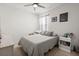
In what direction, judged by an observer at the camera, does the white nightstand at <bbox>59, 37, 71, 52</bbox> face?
facing the viewer and to the left of the viewer
